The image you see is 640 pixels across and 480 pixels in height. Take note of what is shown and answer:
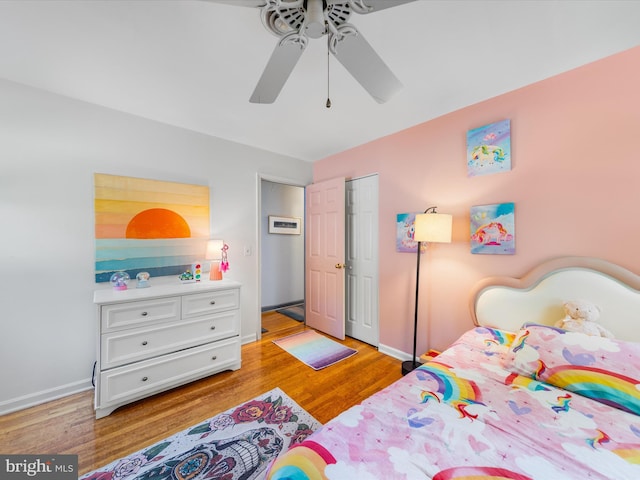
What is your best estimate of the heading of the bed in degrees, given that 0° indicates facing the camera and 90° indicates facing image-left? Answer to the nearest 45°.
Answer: approximately 45°

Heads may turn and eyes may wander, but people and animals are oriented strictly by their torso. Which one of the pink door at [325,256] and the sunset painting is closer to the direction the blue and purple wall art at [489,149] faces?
the sunset painting

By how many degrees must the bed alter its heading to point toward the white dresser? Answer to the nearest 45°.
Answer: approximately 45° to its right

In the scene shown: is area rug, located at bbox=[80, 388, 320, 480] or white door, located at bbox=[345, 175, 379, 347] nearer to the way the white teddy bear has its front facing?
the area rug

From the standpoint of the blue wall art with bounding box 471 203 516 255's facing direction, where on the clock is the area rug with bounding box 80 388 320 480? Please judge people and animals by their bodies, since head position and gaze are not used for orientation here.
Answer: The area rug is roughly at 12 o'clock from the blue wall art.

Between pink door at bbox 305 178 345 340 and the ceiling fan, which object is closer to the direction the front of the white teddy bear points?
the ceiling fan

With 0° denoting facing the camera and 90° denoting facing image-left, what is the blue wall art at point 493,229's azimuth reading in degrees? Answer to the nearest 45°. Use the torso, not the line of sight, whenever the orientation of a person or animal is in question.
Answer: approximately 45°

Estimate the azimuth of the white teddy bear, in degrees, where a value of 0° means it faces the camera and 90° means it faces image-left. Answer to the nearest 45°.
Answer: approximately 0°
